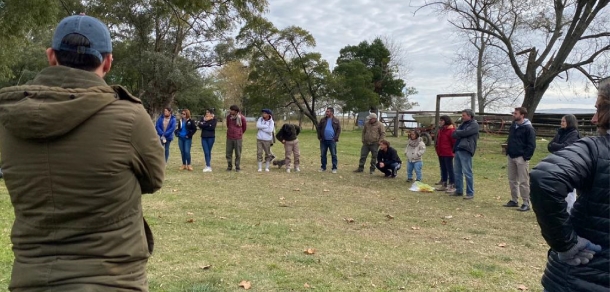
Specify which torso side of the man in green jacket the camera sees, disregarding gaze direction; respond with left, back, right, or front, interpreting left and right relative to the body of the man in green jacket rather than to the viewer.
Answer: back

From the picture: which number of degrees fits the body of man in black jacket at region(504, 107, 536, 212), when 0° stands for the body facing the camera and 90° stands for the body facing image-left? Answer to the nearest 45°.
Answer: approximately 45°

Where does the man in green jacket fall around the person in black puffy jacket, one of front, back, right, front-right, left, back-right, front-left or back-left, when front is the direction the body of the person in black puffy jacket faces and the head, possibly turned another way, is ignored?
left

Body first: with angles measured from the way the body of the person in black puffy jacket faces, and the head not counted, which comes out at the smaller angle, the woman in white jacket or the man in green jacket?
the woman in white jacket

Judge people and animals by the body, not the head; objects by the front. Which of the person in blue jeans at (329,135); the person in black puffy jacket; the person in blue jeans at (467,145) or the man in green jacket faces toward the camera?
the person in blue jeans at (329,135)

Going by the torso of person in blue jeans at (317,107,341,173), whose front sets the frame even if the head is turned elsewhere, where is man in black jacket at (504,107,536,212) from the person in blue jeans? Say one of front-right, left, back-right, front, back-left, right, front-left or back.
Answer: front-left

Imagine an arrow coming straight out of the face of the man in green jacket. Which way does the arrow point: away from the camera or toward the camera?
away from the camera

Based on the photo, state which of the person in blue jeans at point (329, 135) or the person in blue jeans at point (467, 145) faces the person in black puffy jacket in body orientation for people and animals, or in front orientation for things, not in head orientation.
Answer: the person in blue jeans at point (329, 135)

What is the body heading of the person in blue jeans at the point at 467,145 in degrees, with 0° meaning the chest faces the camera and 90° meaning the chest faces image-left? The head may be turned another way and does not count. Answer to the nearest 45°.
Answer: approximately 90°

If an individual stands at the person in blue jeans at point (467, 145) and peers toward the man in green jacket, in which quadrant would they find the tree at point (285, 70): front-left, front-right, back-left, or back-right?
back-right

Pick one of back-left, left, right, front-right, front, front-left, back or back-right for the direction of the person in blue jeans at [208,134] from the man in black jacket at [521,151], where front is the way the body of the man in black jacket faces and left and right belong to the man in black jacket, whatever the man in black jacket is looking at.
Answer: front-right

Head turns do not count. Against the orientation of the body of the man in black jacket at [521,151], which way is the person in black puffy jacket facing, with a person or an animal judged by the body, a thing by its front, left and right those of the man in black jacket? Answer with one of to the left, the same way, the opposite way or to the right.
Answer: to the right

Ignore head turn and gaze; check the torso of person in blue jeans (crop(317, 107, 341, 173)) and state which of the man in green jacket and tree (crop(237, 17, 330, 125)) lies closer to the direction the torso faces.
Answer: the man in green jacket
